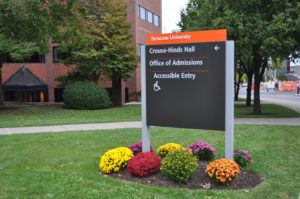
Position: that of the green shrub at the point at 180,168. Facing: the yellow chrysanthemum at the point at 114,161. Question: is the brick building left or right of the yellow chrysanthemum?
right

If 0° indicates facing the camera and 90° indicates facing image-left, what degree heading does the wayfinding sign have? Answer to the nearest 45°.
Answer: approximately 45°

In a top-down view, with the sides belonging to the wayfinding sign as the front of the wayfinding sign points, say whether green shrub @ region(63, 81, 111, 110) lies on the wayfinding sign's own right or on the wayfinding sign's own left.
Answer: on the wayfinding sign's own right

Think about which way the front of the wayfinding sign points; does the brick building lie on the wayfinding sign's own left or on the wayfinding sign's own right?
on the wayfinding sign's own right
